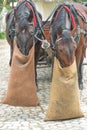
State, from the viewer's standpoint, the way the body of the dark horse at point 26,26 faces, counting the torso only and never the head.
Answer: toward the camera

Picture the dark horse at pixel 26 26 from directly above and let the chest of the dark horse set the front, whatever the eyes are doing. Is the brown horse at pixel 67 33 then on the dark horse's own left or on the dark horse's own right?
on the dark horse's own left
